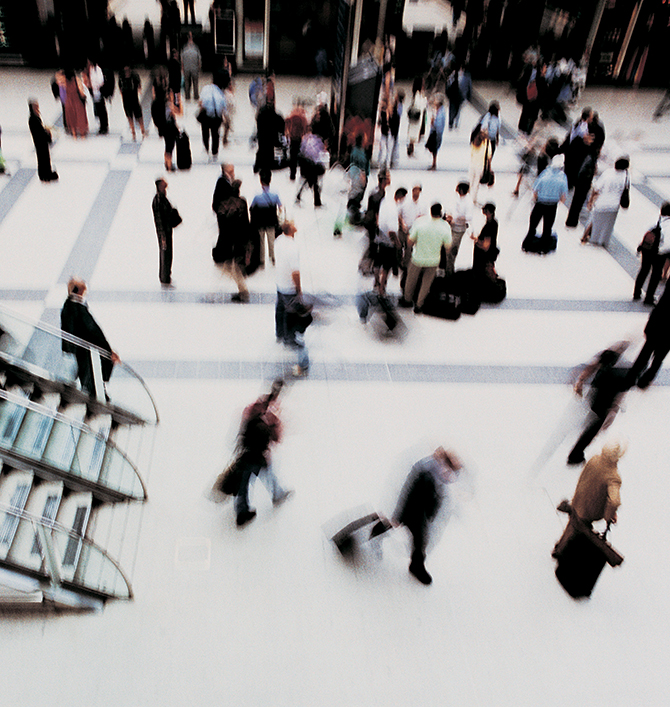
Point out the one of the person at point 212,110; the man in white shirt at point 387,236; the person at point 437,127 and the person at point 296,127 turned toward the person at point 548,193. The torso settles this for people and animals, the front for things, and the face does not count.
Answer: the man in white shirt

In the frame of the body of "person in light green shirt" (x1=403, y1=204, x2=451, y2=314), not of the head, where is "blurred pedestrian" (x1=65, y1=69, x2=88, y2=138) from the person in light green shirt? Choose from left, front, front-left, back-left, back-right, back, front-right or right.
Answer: front-left

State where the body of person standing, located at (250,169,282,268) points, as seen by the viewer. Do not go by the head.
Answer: away from the camera

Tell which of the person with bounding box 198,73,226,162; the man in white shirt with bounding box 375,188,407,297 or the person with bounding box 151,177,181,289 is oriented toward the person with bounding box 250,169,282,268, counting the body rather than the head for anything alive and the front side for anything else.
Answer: the person with bounding box 151,177,181,289

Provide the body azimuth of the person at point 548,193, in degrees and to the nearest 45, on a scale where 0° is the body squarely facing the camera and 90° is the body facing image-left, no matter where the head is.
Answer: approximately 180°

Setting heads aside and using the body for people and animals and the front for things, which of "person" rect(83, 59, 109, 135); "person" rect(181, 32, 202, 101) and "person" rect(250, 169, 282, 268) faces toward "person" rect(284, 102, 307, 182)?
"person" rect(250, 169, 282, 268)

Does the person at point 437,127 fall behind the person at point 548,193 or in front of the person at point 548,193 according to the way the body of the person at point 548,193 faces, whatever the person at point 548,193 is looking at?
in front

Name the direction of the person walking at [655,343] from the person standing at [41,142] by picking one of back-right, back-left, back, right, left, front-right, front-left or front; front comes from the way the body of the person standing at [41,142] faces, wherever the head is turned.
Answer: front-right
